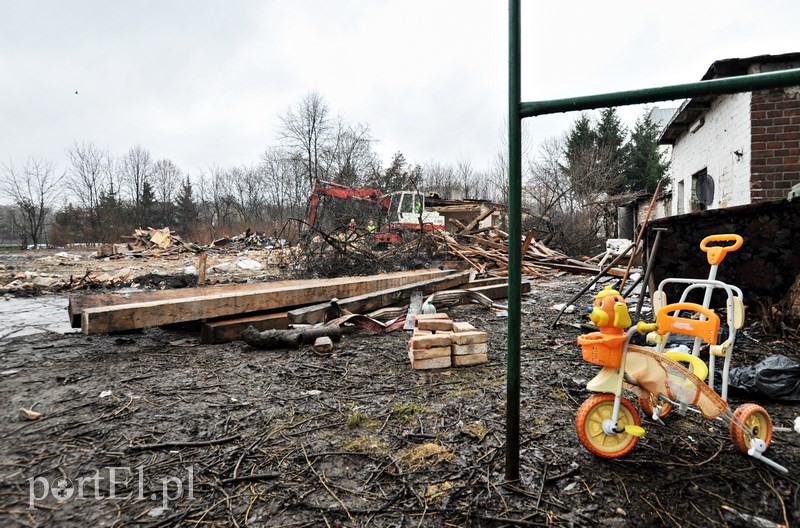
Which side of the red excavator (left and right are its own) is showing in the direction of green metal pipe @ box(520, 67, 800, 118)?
left

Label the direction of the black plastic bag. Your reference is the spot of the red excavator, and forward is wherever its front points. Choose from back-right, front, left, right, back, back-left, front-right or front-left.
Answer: left

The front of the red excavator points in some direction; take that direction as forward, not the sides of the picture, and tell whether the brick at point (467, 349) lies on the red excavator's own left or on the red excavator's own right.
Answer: on the red excavator's own left

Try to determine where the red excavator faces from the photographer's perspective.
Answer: facing to the left of the viewer

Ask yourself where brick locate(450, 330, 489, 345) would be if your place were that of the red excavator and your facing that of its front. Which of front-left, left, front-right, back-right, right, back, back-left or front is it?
left
